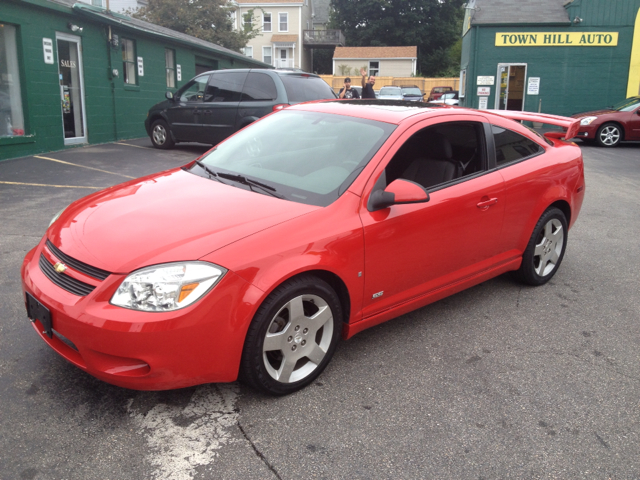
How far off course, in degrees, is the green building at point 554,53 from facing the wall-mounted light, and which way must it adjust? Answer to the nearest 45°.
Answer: approximately 45° to its right

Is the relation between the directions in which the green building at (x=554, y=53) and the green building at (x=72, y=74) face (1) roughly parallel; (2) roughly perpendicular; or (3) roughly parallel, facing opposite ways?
roughly perpendicular

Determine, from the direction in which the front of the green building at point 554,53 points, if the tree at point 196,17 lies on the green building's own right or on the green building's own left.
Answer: on the green building's own right

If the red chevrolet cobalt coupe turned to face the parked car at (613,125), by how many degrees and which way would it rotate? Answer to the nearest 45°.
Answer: approximately 180°

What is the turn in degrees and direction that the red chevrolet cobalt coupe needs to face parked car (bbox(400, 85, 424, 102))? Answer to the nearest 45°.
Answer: approximately 135° to its right

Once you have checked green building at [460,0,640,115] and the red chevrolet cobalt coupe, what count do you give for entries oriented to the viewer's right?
0

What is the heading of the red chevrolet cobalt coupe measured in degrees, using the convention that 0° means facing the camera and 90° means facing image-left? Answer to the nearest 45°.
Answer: approximately 45°

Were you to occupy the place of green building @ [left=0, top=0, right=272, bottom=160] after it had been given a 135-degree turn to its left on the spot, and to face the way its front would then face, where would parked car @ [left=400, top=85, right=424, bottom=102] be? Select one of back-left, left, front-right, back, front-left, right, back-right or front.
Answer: front-right

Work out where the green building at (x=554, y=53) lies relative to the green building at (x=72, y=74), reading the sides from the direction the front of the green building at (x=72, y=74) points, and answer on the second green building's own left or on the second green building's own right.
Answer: on the second green building's own left

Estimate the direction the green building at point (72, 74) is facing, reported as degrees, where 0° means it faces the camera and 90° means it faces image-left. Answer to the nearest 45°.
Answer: approximately 315°

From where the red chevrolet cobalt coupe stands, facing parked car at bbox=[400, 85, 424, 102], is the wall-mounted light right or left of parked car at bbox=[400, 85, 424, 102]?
left

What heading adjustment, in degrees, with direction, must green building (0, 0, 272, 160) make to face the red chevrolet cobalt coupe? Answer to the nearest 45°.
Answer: approximately 45° to its right

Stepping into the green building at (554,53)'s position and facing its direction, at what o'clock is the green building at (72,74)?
the green building at (72,74) is roughly at 1 o'clock from the green building at (554,53).

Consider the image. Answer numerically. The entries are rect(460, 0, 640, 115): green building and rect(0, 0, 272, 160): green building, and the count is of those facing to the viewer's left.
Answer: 0

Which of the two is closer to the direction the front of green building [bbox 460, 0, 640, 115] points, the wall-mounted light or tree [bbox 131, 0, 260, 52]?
the wall-mounted light

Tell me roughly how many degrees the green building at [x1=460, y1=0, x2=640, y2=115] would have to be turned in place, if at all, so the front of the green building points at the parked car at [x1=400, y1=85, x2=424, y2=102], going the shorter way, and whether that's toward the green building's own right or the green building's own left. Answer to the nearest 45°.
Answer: approximately 135° to the green building's own right

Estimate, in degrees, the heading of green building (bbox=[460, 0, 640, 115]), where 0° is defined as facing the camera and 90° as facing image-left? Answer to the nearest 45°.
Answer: approximately 0°
